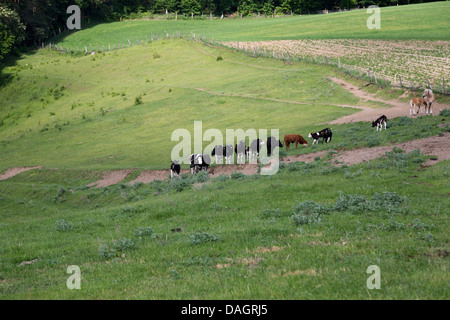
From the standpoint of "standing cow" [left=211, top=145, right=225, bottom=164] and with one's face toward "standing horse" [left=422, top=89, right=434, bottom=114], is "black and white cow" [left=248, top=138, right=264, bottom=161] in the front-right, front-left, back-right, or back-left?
front-right

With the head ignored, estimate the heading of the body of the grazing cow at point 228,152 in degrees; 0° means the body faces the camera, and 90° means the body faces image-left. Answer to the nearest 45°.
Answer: approximately 180°

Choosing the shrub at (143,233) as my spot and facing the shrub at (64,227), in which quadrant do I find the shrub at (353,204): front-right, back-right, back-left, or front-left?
back-right

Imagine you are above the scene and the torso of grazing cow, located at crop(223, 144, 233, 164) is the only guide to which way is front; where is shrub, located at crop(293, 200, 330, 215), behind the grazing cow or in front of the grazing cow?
in front
